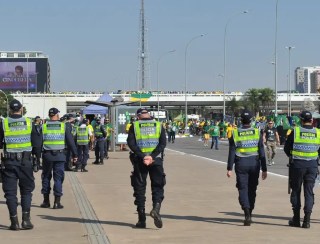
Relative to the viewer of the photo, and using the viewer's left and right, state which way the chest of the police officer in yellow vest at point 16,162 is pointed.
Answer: facing away from the viewer

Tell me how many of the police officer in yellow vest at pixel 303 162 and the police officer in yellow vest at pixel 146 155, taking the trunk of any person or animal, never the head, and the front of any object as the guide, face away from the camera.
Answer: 2

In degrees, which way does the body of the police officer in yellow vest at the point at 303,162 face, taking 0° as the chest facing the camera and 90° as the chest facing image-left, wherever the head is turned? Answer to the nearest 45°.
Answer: approximately 180°

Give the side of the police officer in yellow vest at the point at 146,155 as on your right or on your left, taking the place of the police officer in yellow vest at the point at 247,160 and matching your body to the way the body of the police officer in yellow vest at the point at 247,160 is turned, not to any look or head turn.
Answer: on your left

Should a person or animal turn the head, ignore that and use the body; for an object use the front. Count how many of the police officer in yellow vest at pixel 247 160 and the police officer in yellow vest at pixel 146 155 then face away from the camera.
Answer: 2

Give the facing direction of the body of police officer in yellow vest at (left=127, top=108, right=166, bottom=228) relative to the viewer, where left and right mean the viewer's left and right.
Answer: facing away from the viewer

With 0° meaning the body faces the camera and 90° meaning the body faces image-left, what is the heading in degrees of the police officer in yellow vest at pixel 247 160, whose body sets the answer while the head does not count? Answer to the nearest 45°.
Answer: approximately 180°

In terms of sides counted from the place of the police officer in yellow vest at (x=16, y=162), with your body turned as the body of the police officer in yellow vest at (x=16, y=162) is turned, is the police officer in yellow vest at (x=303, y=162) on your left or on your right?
on your right
